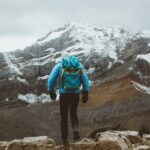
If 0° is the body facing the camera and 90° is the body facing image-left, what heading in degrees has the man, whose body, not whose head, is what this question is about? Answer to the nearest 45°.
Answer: approximately 180°
